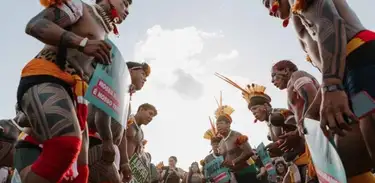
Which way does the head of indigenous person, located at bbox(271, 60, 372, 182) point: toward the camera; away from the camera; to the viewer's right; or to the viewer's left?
to the viewer's left

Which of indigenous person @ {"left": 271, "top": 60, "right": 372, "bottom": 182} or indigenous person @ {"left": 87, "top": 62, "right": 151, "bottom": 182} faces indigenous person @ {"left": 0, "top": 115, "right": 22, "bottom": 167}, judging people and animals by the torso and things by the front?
indigenous person @ {"left": 271, "top": 60, "right": 372, "bottom": 182}

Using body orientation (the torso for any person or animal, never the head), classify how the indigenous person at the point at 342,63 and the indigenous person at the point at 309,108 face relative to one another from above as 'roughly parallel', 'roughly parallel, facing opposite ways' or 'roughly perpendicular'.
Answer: roughly parallel

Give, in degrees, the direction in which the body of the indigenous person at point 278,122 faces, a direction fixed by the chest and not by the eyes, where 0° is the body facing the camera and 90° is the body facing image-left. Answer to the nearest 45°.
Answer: approximately 90°

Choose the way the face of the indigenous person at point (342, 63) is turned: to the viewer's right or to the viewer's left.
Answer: to the viewer's left

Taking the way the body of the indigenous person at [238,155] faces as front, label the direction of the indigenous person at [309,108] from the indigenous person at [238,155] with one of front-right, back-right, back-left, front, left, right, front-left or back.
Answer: front-left

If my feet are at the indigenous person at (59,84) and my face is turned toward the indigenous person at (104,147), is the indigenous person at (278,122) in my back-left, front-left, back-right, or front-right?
front-right

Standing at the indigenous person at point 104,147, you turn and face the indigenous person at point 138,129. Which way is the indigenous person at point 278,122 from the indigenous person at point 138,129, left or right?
right

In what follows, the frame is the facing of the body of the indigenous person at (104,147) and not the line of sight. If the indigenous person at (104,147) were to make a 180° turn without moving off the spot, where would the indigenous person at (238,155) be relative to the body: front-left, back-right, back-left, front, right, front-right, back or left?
back-right

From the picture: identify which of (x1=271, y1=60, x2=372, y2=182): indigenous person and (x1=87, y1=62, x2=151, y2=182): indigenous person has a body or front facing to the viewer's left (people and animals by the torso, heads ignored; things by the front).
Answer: (x1=271, y1=60, x2=372, y2=182): indigenous person

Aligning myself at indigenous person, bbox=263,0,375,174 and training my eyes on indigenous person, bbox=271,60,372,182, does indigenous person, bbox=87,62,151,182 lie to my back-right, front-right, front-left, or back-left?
front-left

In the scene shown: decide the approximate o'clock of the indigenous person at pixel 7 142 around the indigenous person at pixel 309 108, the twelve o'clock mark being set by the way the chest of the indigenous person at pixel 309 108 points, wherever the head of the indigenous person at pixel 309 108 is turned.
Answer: the indigenous person at pixel 7 142 is roughly at 12 o'clock from the indigenous person at pixel 309 108.

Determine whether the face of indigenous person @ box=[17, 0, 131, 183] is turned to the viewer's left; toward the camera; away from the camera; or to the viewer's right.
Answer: to the viewer's right

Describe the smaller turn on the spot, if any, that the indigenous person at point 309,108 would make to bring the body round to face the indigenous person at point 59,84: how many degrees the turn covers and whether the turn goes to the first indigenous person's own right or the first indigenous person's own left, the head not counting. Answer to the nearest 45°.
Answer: approximately 45° to the first indigenous person's own left

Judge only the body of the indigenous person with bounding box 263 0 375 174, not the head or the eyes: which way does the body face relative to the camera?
to the viewer's left

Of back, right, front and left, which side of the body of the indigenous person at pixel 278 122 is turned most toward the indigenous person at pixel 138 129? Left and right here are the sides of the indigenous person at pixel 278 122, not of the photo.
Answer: front
